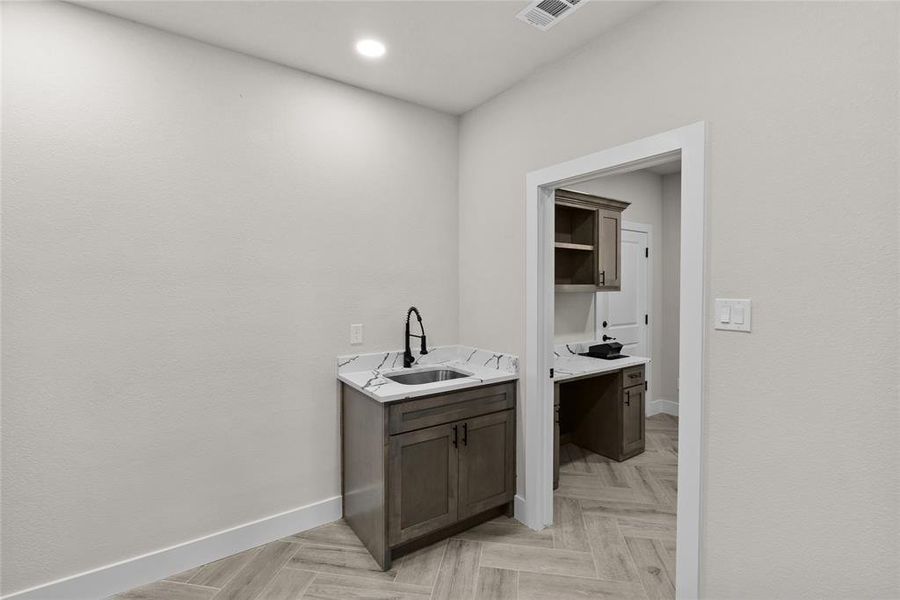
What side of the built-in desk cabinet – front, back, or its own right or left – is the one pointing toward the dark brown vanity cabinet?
right

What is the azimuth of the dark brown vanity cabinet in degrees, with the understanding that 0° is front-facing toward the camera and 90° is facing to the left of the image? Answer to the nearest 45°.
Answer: approximately 315°

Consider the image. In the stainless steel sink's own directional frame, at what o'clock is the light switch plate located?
The light switch plate is roughly at 12 o'clock from the stainless steel sink.

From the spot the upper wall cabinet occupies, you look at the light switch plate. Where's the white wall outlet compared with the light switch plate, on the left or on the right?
right

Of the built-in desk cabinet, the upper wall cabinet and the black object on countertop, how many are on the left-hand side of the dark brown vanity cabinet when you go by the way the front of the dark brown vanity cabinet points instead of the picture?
3

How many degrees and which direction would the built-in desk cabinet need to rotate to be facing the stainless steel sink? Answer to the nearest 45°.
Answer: approximately 90° to its right
